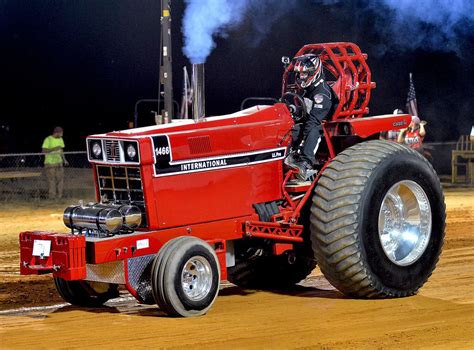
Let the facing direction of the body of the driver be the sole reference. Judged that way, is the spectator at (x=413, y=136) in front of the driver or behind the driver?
behind

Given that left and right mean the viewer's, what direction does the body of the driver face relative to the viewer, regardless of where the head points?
facing the viewer and to the left of the viewer

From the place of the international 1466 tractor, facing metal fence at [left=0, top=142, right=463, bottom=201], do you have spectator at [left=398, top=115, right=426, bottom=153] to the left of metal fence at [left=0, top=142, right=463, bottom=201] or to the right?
right

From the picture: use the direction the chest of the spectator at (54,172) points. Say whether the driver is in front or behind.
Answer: in front

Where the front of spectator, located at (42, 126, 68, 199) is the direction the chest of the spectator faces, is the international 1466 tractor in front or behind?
in front

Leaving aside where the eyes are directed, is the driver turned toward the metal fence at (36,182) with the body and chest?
no

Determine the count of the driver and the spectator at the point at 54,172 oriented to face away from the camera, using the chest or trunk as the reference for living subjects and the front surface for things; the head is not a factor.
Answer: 0

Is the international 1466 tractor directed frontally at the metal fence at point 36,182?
no

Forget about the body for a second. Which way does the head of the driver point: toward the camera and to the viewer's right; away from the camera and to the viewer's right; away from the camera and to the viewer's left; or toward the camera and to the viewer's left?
toward the camera and to the viewer's left

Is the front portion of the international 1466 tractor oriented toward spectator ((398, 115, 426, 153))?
no

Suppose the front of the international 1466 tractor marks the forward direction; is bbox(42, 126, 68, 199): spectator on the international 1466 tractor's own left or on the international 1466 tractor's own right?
on the international 1466 tractor's own right

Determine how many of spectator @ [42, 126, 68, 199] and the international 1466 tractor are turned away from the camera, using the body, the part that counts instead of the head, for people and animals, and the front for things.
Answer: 0
